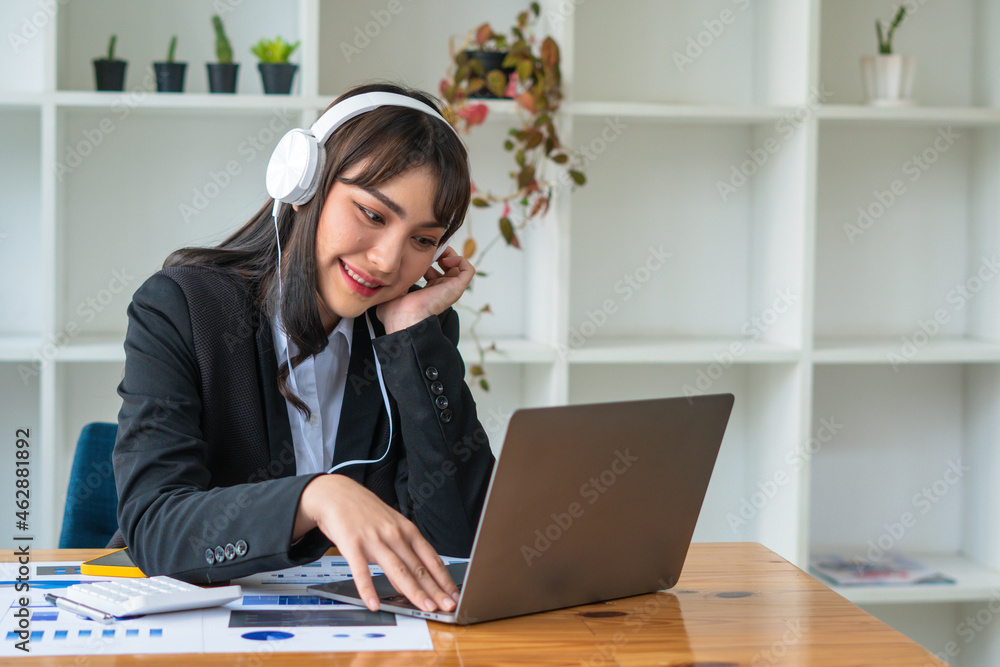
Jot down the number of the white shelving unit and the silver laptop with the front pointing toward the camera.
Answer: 1

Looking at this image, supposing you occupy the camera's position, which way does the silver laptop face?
facing away from the viewer and to the left of the viewer

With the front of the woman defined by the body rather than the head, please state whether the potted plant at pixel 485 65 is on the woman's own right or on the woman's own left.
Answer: on the woman's own left

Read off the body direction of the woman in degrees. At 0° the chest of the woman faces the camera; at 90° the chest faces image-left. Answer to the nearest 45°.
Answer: approximately 315°

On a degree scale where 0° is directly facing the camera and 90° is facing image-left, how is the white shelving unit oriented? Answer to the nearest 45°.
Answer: approximately 0°

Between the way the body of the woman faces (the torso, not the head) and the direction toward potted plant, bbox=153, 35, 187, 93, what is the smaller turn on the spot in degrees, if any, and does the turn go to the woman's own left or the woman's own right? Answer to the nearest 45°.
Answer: approximately 135° to the woman's own left

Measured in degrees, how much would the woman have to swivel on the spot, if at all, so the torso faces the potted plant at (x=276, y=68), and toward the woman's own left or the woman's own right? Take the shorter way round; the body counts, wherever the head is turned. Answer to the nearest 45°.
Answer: approximately 135° to the woman's own left

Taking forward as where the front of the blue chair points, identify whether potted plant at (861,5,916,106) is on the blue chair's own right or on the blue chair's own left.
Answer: on the blue chair's own left

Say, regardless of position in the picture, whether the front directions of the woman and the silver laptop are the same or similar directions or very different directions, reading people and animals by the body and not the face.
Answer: very different directions

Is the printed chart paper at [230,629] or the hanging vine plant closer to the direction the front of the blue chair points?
the printed chart paper

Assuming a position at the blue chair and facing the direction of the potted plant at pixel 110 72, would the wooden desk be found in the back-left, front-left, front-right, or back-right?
back-right
